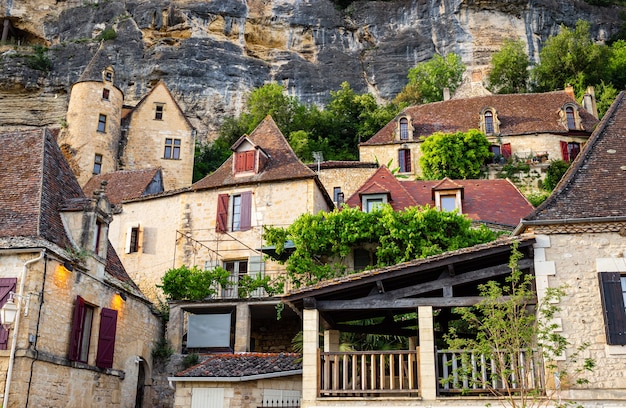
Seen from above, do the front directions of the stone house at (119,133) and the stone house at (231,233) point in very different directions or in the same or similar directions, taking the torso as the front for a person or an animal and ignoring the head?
same or similar directions

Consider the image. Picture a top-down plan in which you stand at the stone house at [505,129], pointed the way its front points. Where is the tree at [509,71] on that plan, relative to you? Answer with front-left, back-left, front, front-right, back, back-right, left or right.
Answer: back

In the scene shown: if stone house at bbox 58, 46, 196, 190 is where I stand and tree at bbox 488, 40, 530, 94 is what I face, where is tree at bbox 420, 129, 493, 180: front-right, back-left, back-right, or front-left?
front-right

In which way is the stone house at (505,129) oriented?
toward the camera

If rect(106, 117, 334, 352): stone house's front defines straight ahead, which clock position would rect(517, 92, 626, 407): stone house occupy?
rect(517, 92, 626, 407): stone house is roughly at 11 o'clock from rect(106, 117, 334, 352): stone house.

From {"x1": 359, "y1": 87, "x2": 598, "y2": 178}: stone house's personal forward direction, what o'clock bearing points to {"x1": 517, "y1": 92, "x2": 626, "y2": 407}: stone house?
{"x1": 517, "y1": 92, "x2": 626, "y2": 407}: stone house is roughly at 12 o'clock from {"x1": 359, "y1": 87, "x2": 598, "y2": 178}: stone house.

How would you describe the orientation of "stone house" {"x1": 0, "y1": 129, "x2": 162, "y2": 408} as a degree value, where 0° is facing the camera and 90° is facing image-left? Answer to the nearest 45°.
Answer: approximately 315°

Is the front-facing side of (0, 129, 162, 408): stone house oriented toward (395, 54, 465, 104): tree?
no

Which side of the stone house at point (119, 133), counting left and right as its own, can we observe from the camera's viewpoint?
front

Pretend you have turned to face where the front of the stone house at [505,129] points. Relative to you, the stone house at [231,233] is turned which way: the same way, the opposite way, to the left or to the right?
the same way

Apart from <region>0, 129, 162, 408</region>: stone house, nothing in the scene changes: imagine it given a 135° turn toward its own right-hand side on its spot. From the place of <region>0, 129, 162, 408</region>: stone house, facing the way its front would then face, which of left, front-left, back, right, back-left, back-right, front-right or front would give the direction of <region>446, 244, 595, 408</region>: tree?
back-left

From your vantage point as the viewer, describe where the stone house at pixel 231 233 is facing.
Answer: facing the viewer

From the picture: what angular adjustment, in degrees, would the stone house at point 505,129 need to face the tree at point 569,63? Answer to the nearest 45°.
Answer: approximately 135° to its left

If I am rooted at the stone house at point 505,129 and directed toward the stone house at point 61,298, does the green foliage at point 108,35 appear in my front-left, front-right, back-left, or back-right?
front-right

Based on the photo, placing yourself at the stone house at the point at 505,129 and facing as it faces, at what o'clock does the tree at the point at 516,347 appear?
The tree is roughly at 12 o'clock from the stone house.

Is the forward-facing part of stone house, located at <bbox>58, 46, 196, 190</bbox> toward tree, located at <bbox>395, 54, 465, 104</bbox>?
no

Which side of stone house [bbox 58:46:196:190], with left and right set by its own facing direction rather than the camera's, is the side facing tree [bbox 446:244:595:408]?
front
